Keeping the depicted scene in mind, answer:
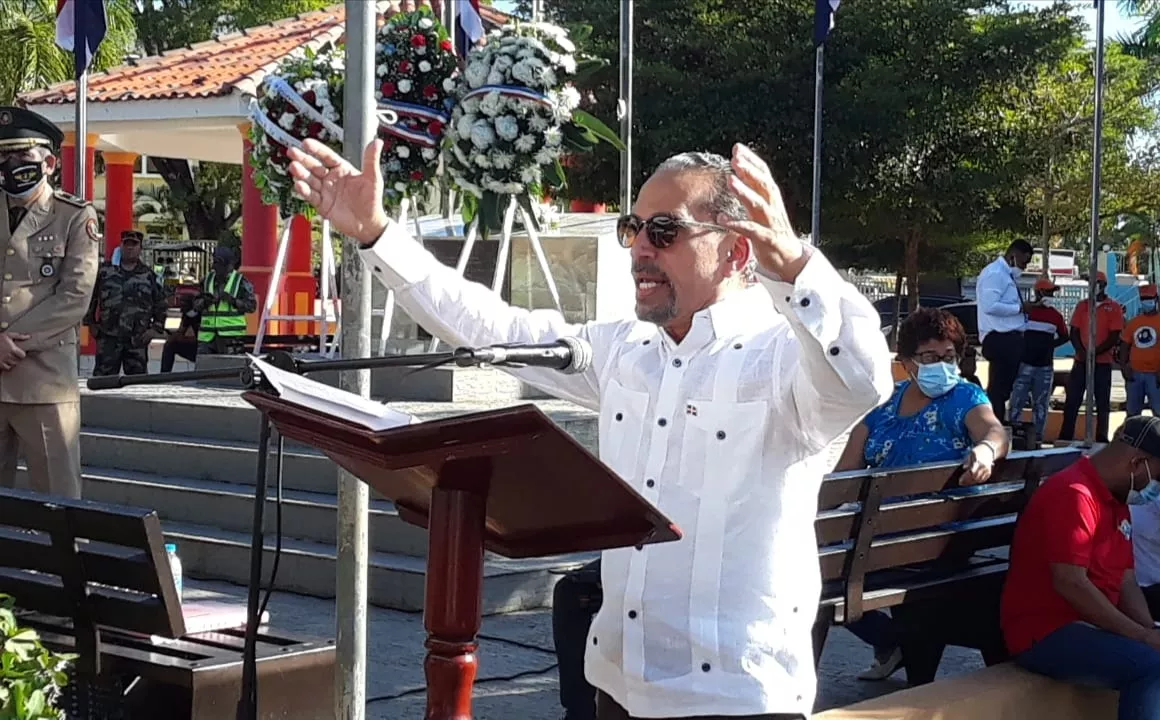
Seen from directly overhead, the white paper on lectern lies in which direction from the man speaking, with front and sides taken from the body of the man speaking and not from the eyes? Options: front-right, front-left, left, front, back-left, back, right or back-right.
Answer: front

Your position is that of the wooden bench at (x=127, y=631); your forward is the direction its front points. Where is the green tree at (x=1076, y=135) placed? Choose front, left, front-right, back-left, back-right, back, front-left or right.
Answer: front

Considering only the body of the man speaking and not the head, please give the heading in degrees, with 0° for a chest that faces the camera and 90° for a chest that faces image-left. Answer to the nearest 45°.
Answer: approximately 45°

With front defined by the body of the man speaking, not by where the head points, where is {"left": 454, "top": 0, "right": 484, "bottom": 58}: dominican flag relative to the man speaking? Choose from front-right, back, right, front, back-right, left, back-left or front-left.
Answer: back-right

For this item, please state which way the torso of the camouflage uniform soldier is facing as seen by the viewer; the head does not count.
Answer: toward the camera

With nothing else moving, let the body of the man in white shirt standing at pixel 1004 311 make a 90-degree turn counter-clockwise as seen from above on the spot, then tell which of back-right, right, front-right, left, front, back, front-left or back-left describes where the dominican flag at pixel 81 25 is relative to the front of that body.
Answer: back-left

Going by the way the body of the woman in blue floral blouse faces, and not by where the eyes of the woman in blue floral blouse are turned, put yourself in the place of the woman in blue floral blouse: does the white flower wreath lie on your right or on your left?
on your right

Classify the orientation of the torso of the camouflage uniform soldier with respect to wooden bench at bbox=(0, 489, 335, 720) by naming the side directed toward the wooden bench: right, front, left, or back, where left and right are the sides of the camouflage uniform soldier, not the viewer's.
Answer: front

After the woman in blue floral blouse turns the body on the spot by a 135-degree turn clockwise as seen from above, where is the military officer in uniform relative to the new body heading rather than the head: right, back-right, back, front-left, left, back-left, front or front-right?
left

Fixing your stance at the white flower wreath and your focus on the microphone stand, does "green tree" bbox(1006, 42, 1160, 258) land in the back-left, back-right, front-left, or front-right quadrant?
back-left
